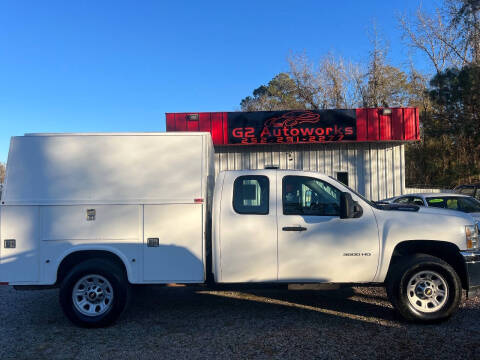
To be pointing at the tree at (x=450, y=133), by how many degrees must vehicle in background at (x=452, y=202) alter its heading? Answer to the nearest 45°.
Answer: approximately 90° to its right

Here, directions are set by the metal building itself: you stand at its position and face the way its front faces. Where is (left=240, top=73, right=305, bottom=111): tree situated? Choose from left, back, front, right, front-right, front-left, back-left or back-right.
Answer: back

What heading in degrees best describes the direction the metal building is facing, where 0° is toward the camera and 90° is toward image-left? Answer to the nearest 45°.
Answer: approximately 0°

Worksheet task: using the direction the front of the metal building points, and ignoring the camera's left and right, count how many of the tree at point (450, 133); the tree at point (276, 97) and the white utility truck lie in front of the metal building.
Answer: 1

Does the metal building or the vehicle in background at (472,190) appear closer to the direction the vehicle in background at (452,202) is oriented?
the metal building

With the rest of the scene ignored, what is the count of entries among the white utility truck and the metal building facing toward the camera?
1

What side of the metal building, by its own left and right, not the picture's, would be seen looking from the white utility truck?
front

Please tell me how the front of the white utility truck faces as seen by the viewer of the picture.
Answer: facing to the right of the viewer

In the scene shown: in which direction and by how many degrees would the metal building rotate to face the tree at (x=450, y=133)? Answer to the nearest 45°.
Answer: approximately 135° to its left

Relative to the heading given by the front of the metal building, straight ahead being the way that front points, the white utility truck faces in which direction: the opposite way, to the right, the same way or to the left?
to the left

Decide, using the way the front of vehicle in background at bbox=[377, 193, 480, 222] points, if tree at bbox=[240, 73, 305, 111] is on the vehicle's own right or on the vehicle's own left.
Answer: on the vehicle's own right

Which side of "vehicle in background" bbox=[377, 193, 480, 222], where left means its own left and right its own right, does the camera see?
left

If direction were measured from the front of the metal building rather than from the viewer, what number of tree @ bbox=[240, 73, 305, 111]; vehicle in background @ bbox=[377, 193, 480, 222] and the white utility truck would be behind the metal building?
1

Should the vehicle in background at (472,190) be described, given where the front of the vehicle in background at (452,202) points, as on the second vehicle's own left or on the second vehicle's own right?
on the second vehicle's own right
